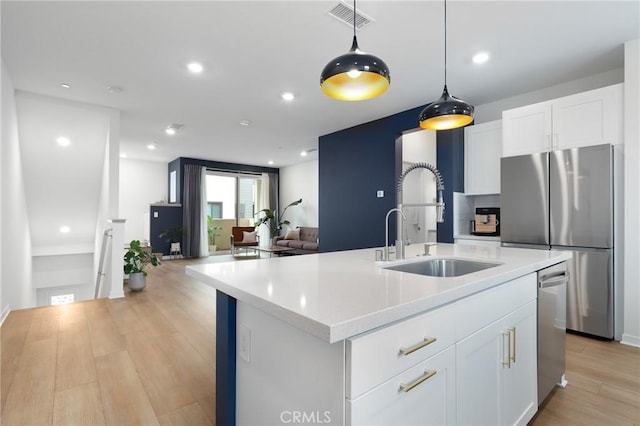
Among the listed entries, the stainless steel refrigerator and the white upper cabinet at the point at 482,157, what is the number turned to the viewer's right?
0

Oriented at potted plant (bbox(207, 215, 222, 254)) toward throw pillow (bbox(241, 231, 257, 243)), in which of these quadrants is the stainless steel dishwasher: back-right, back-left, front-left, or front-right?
front-right

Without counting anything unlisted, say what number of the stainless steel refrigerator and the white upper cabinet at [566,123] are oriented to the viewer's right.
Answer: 0

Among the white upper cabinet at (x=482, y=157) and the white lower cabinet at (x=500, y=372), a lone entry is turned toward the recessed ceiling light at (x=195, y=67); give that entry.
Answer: the white upper cabinet

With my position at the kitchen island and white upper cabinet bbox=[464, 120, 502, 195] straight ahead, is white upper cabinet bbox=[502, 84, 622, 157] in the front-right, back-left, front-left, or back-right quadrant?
front-right

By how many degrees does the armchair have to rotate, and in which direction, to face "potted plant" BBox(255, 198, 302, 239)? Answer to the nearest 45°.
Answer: approximately 90° to its left

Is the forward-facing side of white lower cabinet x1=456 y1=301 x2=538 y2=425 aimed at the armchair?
no

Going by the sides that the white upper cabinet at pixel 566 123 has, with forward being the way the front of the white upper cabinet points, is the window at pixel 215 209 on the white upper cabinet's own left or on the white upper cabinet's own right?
on the white upper cabinet's own right

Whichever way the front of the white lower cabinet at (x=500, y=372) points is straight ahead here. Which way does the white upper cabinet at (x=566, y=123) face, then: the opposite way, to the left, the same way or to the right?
to the right

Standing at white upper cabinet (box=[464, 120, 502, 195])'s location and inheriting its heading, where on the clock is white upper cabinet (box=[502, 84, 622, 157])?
white upper cabinet (box=[502, 84, 622, 157]) is roughly at 9 o'clock from white upper cabinet (box=[464, 120, 502, 195]).

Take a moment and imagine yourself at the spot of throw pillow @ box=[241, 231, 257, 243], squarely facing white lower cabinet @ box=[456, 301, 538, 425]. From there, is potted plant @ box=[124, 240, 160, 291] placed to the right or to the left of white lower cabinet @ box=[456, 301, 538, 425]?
right

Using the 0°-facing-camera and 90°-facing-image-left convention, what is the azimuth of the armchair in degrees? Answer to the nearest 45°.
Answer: approximately 315°

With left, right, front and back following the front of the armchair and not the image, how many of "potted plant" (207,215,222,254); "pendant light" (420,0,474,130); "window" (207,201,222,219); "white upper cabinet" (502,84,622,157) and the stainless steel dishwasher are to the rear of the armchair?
2

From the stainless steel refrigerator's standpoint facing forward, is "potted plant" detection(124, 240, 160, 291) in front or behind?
in front

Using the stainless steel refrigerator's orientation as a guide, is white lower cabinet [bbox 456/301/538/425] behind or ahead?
ahead

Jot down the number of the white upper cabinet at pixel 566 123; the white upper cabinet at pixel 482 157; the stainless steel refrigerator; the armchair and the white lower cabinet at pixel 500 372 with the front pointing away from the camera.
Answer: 0

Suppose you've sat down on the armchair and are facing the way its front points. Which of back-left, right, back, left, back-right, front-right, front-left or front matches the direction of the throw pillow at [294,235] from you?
front-left

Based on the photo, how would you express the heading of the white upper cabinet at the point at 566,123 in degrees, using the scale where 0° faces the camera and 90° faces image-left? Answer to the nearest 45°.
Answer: approximately 45°
